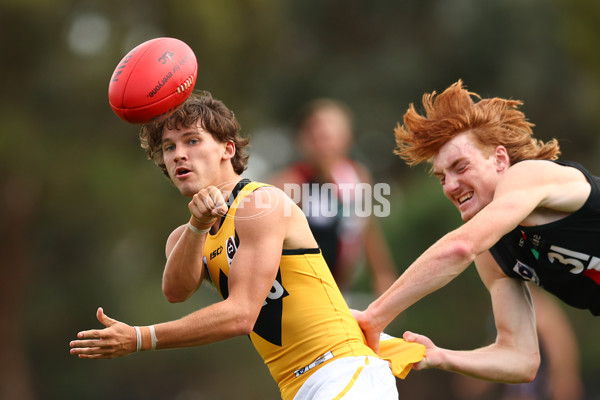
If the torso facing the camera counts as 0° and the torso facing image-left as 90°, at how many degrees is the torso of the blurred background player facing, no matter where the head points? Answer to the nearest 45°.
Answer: approximately 0°

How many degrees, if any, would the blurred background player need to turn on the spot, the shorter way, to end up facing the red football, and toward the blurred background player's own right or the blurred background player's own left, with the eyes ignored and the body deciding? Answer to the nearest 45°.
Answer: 0° — they already face it

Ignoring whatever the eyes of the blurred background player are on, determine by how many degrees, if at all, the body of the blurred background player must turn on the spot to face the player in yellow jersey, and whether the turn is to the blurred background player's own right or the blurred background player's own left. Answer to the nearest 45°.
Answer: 0° — they already face them
